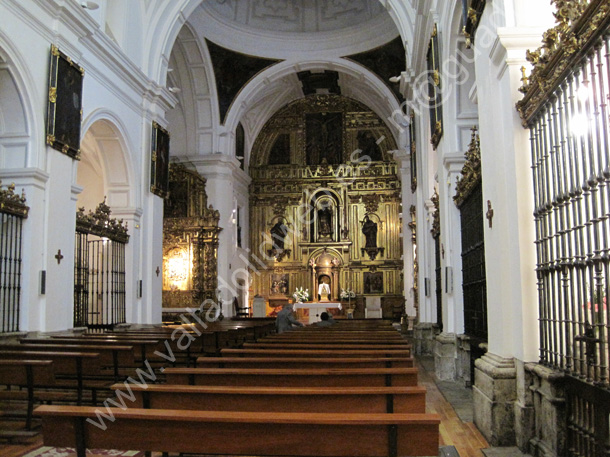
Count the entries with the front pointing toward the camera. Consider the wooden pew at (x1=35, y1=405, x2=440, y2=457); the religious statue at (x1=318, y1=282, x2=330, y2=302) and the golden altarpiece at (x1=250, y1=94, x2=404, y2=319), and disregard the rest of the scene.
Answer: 2

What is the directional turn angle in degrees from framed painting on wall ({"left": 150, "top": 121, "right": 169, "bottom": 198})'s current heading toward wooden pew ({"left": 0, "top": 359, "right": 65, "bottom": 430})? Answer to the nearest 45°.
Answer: approximately 90° to its right

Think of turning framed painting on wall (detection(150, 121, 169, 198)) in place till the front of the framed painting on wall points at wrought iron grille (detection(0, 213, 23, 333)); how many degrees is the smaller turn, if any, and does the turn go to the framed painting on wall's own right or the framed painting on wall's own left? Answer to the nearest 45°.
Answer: approximately 90° to the framed painting on wall's own right

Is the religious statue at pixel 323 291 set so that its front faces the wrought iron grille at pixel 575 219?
yes

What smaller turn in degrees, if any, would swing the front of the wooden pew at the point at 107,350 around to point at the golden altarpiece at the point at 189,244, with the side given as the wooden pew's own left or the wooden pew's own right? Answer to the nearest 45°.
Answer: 0° — it already faces it

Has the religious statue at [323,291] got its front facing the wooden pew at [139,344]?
yes

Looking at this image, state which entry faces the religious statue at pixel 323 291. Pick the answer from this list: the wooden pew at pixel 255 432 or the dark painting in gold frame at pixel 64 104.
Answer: the wooden pew

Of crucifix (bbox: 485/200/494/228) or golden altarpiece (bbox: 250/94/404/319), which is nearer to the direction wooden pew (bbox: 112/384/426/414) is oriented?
the golden altarpiece

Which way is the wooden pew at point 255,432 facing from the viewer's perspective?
away from the camera

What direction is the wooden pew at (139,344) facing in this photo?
away from the camera

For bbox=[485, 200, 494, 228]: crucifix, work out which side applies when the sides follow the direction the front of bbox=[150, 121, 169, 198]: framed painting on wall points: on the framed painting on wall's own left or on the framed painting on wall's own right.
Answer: on the framed painting on wall's own right

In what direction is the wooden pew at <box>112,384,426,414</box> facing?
away from the camera

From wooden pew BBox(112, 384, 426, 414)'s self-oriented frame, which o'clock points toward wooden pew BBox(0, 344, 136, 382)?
wooden pew BBox(0, 344, 136, 382) is roughly at 11 o'clock from wooden pew BBox(112, 384, 426, 414).

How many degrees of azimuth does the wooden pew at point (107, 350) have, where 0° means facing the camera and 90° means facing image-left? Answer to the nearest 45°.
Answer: approximately 180°
